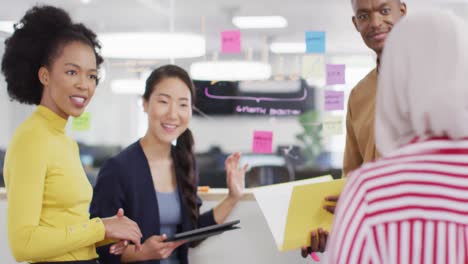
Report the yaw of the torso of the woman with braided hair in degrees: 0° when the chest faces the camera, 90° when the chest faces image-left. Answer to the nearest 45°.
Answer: approximately 315°

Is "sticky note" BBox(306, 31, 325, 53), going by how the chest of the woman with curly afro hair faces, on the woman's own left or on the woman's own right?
on the woman's own left

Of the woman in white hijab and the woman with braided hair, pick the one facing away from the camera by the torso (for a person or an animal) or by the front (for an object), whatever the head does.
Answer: the woman in white hijab

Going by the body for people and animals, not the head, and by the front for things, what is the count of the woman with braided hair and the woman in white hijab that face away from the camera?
1

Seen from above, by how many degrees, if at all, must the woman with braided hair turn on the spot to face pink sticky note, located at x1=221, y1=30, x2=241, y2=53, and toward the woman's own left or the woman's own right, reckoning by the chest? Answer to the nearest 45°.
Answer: approximately 135° to the woman's own left

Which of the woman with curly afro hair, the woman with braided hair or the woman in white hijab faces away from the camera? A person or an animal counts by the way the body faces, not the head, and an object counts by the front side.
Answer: the woman in white hijab

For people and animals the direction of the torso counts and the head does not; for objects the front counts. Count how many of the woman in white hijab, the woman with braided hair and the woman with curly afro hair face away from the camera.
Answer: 1

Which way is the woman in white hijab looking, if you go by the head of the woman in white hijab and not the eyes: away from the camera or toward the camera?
away from the camera

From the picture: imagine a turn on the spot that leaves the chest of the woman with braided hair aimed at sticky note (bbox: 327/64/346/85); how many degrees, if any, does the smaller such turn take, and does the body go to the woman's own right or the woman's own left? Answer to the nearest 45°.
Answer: approximately 90° to the woman's own left

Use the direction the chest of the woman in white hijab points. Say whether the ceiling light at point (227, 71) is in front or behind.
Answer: in front

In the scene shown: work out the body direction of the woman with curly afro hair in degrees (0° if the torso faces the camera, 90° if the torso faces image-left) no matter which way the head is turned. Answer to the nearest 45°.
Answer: approximately 315°

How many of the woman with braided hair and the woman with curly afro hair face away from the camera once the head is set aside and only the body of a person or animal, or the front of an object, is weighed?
0

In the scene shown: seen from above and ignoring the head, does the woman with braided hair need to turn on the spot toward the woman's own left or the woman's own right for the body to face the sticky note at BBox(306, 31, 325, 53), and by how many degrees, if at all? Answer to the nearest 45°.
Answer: approximately 90° to the woman's own left

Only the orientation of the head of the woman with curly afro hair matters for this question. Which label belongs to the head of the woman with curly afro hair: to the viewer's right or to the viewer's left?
to the viewer's right

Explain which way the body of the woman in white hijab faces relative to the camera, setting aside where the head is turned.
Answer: away from the camera

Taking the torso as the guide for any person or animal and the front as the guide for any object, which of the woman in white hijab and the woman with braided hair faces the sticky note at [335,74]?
the woman in white hijab

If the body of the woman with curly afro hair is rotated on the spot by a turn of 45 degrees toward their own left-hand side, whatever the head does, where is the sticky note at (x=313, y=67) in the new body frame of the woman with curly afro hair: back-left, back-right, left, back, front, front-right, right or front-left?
front-left

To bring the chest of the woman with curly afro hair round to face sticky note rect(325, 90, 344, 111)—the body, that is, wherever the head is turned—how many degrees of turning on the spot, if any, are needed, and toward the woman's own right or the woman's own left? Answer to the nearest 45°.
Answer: approximately 90° to the woman's own left

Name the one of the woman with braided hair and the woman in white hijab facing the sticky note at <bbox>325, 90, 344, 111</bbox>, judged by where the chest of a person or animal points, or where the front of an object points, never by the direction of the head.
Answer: the woman in white hijab
